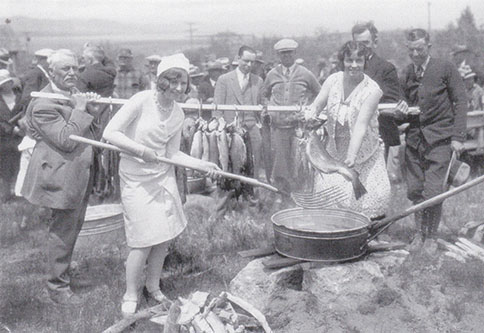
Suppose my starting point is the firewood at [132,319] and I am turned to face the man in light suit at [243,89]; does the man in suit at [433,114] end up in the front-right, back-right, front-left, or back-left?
front-right

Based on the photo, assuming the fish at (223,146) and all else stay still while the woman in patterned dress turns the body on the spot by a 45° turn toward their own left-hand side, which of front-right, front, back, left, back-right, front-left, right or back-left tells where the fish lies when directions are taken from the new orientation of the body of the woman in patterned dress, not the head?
back-right

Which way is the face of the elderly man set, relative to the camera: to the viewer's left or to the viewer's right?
to the viewer's right

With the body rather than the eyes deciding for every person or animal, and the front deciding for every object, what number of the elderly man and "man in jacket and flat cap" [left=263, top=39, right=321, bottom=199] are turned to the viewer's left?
0

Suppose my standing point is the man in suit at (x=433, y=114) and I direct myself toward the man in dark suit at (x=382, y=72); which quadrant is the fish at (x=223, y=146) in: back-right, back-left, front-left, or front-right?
front-left

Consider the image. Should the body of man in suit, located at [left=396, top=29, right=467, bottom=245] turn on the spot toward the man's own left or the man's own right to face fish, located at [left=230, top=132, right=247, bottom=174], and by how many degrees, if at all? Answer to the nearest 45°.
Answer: approximately 45° to the man's own right

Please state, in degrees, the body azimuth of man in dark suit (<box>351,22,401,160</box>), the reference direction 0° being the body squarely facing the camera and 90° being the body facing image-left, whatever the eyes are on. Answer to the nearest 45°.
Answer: approximately 45°

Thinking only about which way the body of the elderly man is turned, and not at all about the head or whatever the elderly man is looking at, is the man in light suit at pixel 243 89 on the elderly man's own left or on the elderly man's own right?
on the elderly man's own left

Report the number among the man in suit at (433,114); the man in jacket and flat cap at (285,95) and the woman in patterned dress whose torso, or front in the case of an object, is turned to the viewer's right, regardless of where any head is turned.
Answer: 0

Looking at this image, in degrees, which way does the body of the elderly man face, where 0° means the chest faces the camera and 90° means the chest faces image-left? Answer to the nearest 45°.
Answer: approximately 315°

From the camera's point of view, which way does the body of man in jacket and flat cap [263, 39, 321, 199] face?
toward the camera

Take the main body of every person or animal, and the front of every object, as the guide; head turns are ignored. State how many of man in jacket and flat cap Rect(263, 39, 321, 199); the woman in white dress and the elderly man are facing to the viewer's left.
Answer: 0

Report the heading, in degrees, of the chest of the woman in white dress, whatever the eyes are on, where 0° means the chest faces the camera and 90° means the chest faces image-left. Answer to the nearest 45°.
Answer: approximately 315°

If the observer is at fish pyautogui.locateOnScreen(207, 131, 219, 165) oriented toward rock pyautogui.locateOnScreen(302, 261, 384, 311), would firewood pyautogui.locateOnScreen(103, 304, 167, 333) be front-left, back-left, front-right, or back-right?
front-right

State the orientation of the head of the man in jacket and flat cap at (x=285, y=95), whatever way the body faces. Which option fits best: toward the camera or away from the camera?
toward the camera

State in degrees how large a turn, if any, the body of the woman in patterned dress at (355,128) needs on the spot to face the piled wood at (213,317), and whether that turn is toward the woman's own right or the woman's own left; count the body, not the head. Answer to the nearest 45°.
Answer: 0° — they already face it

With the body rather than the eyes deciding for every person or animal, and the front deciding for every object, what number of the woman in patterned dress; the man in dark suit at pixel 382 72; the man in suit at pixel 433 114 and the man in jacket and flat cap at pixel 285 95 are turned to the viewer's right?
0

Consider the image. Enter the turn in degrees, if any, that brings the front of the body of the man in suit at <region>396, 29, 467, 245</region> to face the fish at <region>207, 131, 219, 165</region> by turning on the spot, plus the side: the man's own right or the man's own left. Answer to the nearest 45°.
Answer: approximately 45° to the man's own right
